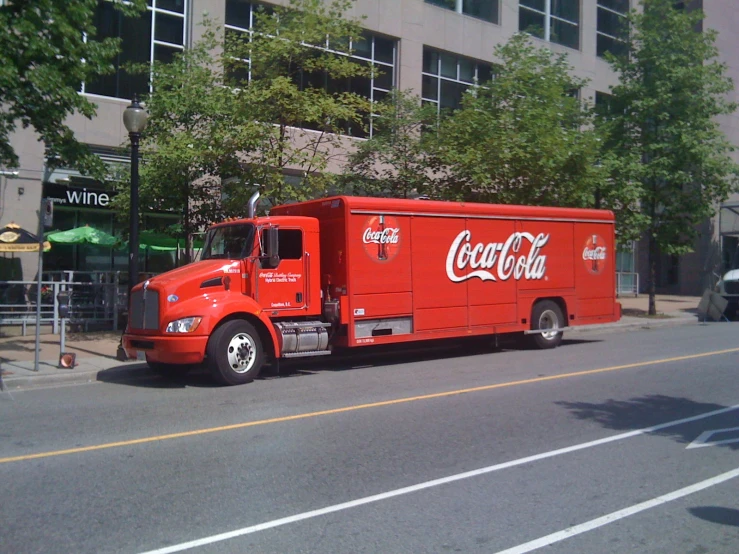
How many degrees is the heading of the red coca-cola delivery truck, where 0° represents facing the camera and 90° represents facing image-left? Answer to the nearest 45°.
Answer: approximately 45°

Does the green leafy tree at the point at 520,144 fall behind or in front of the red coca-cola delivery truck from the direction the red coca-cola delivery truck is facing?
behind

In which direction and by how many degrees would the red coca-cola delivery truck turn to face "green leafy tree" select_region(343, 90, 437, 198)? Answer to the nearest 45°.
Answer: approximately 135° to its right

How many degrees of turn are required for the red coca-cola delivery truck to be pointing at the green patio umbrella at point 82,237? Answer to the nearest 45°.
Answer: approximately 90° to its right

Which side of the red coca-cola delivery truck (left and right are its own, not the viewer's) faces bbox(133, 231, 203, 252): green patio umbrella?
right

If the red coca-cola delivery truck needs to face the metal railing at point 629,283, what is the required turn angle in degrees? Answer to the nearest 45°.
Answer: approximately 180°

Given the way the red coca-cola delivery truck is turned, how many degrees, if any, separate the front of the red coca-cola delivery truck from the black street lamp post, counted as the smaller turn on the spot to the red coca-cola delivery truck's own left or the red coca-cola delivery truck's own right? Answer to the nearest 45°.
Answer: approximately 45° to the red coca-cola delivery truck's own right

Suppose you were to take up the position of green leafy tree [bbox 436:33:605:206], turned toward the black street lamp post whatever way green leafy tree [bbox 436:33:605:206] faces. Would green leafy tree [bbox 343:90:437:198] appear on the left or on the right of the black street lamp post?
right
